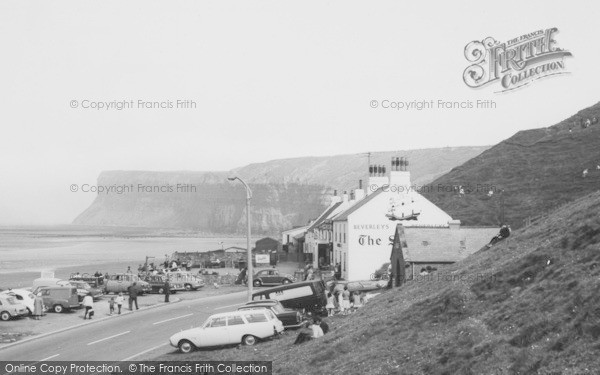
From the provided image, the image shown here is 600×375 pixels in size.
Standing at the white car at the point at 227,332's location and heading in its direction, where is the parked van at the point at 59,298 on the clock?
The parked van is roughly at 2 o'clock from the white car.

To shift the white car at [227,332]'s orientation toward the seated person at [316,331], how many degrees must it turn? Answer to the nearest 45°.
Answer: approximately 135° to its left

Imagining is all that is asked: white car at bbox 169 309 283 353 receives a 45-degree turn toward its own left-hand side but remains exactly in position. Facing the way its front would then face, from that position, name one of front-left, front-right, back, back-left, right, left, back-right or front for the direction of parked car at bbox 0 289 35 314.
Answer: right

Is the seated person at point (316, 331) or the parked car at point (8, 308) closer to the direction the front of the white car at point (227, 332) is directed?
the parked car

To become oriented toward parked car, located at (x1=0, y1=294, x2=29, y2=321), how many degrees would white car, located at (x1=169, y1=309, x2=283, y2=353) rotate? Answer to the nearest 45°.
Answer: approximately 45° to its right

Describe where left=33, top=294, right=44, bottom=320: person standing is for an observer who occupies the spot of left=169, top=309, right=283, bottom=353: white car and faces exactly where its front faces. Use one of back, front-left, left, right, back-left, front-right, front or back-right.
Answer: front-right

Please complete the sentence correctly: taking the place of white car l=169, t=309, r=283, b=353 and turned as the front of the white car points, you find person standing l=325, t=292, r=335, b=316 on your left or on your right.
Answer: on your right

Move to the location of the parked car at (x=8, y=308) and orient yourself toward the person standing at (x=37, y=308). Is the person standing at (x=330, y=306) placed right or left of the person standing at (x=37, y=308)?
right

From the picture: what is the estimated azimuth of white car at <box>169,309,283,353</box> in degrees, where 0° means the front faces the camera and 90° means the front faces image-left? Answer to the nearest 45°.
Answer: approximately 90°
